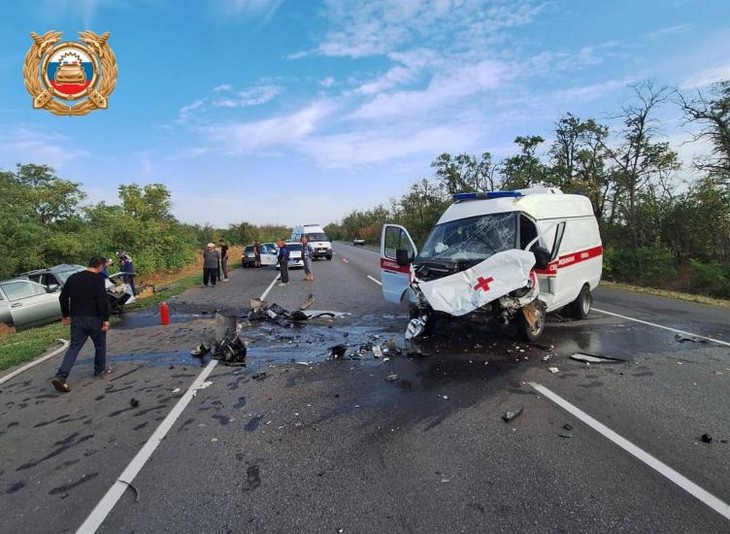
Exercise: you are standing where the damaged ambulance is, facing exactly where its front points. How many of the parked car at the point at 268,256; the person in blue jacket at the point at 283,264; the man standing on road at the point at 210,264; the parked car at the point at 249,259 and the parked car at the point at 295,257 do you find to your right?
5

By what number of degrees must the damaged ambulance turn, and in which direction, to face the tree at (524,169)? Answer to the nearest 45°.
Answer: approximately 135° to its right

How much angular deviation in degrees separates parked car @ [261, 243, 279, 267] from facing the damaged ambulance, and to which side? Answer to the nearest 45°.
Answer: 0° — it already faces it

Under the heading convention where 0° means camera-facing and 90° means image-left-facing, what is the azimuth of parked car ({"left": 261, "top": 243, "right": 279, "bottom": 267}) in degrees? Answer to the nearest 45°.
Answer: approximately 0°

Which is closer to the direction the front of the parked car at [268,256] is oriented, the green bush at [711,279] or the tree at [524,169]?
the green bush

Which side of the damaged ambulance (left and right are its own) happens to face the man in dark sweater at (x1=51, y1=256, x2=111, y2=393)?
front
